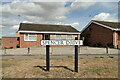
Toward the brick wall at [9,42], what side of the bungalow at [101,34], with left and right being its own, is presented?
right
